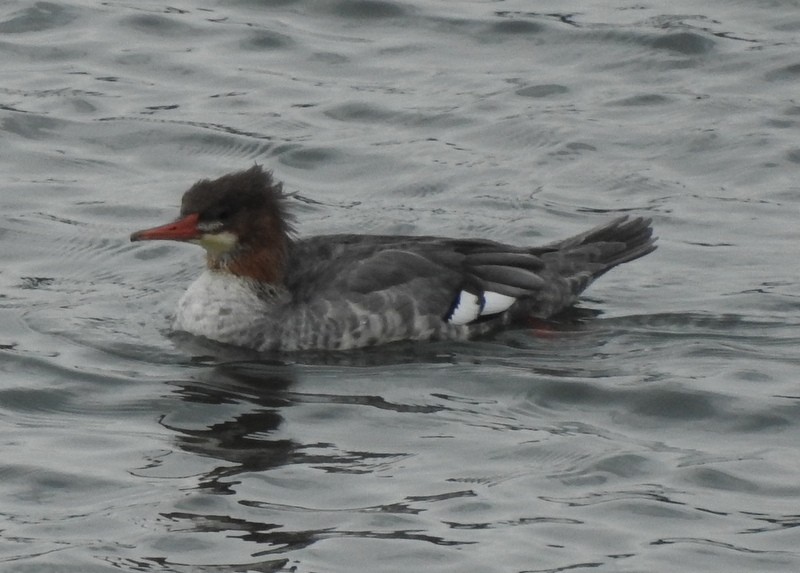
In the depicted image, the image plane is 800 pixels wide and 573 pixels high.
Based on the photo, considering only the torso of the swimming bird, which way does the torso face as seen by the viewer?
to the viewer's left
